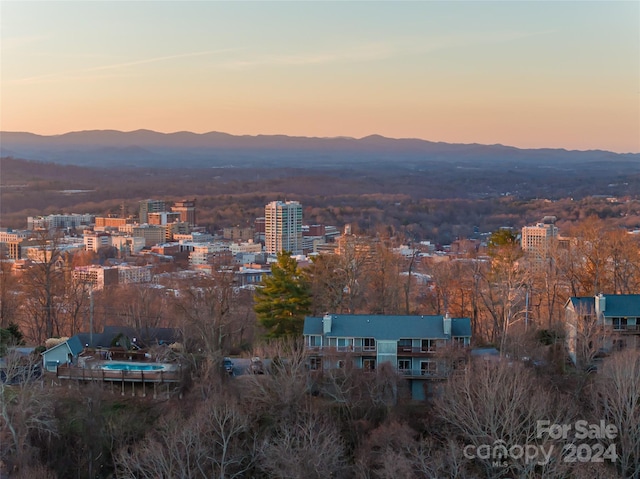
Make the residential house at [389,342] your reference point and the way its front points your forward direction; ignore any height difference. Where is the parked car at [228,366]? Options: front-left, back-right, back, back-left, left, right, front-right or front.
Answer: right

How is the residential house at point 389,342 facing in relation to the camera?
toward the camera

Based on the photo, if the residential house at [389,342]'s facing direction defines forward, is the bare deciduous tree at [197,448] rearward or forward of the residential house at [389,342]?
forward

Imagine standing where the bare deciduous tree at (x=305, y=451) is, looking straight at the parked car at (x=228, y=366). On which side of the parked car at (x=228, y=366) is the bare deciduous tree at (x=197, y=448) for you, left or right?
left

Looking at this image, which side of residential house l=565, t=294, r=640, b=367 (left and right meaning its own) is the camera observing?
front

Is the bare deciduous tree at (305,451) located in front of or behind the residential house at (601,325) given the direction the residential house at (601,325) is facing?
in front

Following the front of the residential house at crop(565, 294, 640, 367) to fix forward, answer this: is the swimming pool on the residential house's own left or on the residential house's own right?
on the residential house's own right

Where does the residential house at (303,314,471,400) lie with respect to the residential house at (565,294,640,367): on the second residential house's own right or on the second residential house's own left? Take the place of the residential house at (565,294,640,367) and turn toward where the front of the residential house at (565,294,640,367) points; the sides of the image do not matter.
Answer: on the second residential house's own right

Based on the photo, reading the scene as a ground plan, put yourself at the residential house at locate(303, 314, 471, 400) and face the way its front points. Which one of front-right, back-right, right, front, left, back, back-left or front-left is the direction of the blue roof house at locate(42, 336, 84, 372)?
right

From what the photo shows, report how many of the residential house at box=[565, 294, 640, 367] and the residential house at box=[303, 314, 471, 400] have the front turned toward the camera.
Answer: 2

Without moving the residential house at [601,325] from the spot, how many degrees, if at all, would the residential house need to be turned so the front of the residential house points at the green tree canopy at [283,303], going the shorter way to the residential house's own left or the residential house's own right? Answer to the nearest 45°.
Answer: approximately 90° to the residential house's own right
